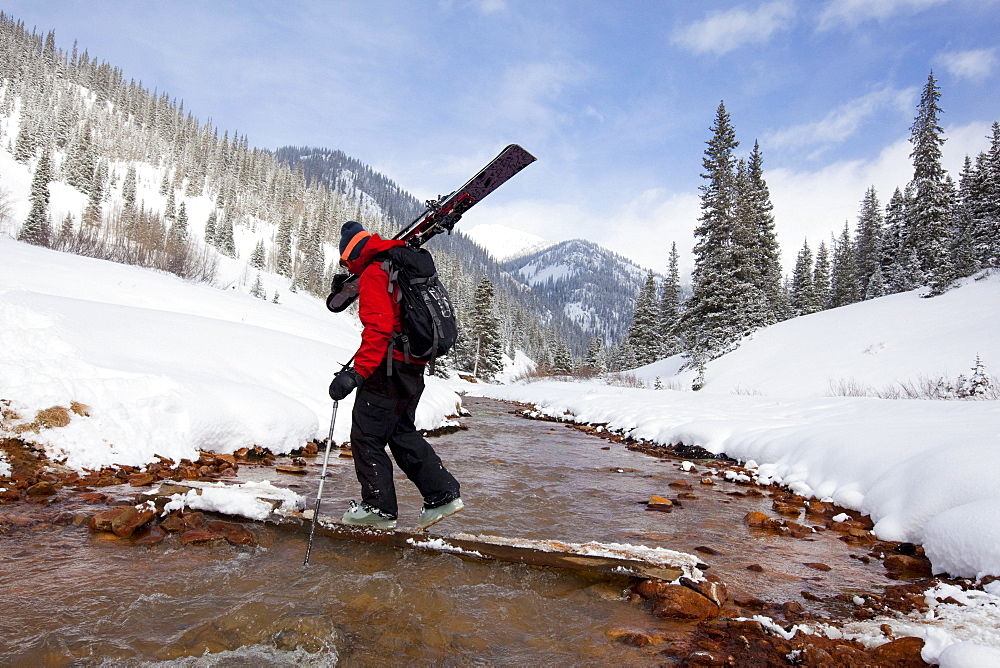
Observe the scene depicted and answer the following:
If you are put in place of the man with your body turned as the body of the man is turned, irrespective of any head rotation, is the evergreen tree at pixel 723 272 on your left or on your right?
on your right

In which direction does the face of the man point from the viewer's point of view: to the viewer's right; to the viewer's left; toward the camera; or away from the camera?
to the viewer's left

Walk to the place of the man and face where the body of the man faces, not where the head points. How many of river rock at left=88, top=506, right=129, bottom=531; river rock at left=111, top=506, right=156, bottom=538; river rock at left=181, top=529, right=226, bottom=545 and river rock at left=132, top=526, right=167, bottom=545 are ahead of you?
4

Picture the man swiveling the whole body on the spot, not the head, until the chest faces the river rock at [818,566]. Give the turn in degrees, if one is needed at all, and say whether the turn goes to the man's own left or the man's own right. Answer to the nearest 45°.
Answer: approximately 180°

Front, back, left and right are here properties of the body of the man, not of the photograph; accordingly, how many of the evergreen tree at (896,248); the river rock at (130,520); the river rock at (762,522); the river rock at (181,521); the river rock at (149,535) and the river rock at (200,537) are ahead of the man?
4

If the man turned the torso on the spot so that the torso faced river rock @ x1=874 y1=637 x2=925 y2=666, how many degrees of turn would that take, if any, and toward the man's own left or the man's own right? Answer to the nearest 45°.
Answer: approximately 135° to the man's own left

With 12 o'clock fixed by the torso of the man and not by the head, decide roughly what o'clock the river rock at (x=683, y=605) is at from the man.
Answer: The river rock is roughly at 7 o'clock from the man.

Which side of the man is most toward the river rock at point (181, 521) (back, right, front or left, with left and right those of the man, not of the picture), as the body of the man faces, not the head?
front

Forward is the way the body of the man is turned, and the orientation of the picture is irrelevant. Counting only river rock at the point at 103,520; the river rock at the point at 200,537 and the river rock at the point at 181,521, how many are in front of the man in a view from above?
3

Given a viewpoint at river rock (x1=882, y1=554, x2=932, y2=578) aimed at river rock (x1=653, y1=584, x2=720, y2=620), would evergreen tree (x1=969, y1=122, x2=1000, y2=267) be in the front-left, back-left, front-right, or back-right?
back-right

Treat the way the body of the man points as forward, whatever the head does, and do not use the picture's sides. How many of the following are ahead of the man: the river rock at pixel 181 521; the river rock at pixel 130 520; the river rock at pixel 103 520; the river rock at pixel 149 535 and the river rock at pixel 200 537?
5

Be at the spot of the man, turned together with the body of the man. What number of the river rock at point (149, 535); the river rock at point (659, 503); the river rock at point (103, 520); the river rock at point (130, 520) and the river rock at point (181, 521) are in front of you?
4

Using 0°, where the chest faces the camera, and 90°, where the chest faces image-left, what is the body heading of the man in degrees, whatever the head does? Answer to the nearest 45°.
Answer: approximately 90°

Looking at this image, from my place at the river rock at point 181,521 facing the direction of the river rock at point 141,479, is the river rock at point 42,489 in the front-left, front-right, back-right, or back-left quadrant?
front-left

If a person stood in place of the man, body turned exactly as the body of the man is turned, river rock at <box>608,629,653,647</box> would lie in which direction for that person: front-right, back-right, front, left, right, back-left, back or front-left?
back-left
